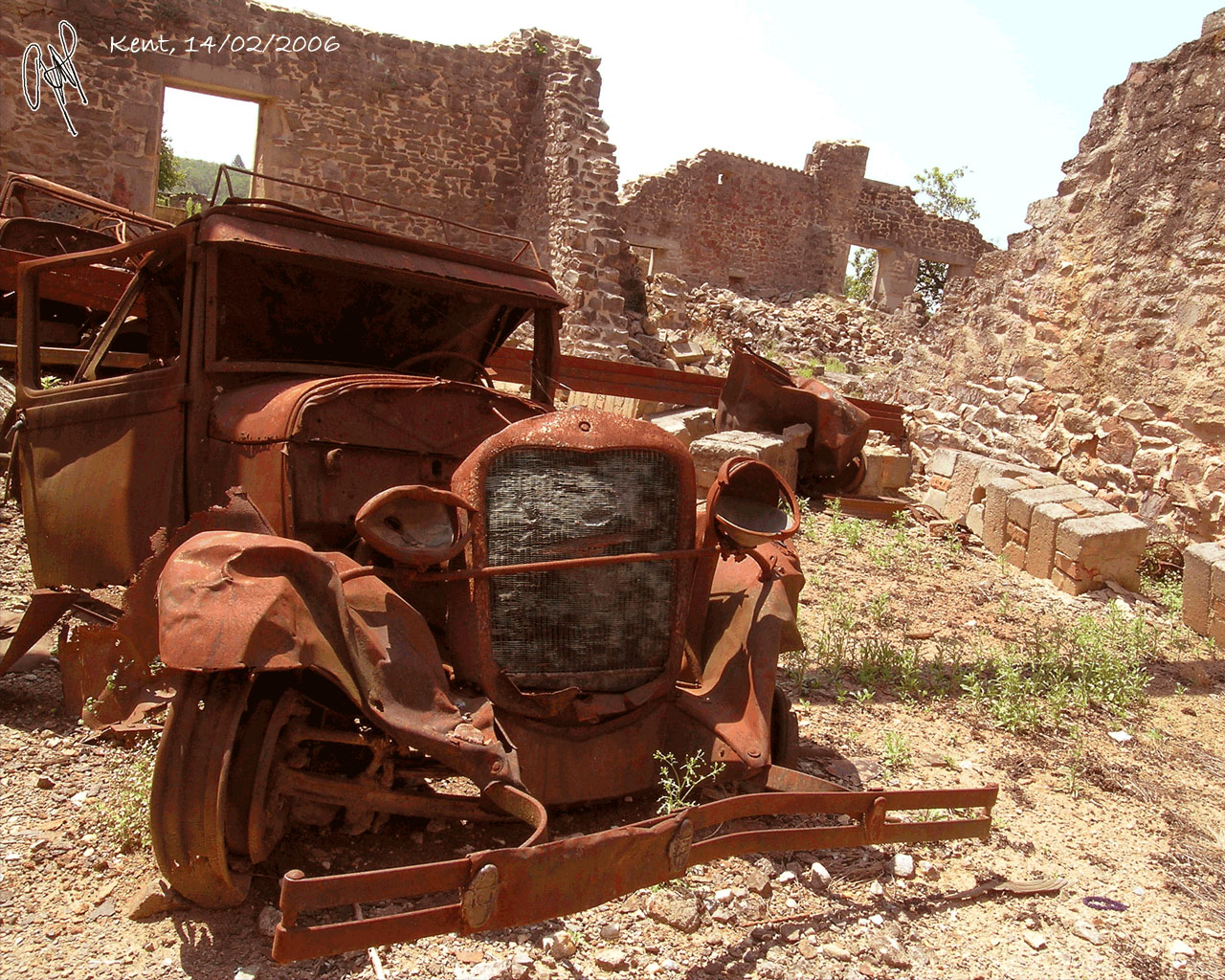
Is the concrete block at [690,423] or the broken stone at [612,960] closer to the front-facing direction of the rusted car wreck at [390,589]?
the broken stone

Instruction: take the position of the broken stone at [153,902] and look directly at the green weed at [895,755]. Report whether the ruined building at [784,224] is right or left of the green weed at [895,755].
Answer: left

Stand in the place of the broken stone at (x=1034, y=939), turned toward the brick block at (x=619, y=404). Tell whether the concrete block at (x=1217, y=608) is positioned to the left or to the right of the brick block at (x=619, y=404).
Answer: right

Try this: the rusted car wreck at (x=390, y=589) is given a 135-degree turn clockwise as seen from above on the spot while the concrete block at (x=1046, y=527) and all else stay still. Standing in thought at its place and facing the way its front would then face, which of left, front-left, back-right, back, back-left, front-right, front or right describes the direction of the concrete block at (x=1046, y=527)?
back-right

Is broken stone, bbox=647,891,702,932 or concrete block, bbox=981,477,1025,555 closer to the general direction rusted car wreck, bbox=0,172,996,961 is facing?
the broken stone

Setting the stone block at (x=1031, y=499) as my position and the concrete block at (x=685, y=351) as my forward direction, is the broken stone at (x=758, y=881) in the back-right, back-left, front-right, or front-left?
back-left

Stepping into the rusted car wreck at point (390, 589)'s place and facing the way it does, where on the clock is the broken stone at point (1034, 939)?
The broken stone is roughly at 11 o'clock from the rusted car wreck.

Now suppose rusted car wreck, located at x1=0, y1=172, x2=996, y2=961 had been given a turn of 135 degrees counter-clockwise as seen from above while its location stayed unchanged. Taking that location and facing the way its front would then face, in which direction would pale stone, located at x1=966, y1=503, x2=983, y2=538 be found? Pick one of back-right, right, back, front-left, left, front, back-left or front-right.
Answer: front-right

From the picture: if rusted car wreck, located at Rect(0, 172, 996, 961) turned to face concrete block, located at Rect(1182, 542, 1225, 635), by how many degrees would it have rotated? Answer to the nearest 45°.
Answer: approximately 90° to its left

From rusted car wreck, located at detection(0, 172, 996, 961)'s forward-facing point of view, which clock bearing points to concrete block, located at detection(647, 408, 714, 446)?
The concrete block is roughly at 8 o'clock from the rusted car wreck.

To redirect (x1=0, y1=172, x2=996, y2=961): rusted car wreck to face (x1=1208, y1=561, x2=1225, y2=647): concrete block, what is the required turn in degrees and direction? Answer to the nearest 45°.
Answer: approximately 90° to its left

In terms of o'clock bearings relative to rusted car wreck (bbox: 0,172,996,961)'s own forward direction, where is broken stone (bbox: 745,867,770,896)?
The broken stone is roughly at 11 o'clock from the rusted car wreck.

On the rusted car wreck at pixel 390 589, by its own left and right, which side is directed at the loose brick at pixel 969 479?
left

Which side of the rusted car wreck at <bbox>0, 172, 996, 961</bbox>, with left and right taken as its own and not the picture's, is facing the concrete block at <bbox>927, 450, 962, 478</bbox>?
left

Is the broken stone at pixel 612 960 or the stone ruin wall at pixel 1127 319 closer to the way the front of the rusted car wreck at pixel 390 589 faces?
the broken stone

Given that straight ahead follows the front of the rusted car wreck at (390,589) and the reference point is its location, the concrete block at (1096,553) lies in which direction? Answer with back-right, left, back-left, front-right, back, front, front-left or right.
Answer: left

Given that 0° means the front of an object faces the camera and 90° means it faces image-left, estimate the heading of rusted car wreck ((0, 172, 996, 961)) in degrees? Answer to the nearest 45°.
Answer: approximately 315°

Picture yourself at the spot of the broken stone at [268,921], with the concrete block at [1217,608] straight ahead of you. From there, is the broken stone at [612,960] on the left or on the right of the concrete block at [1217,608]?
right

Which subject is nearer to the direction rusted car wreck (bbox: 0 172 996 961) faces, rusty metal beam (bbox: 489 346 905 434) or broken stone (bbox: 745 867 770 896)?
the broken stone
